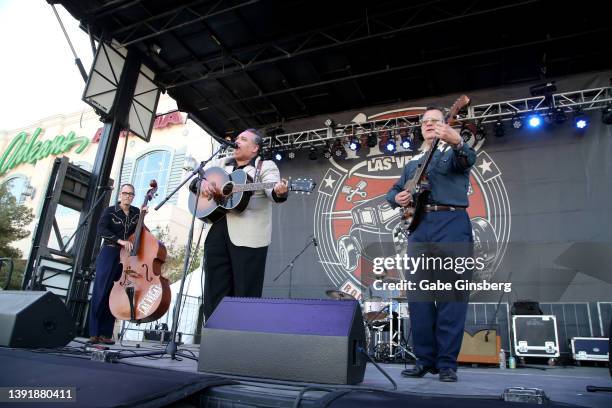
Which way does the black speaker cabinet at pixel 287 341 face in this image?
away from the camera

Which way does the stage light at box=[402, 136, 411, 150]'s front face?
toward the camera

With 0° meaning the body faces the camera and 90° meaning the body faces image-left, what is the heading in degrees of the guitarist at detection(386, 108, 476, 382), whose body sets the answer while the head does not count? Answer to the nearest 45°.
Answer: approximately 45°

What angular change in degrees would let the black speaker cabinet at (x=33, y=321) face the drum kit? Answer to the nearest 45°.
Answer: approximately 45° to its right

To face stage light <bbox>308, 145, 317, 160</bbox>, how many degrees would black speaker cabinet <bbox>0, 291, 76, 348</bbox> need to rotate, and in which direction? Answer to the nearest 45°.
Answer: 0° — it already faces it

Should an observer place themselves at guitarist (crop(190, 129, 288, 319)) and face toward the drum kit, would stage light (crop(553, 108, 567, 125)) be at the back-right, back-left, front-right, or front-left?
front-right

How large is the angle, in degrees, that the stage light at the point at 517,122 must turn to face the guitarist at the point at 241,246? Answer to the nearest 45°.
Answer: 0° — it already faces them

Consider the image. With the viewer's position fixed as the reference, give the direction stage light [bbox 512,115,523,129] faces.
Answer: facing the viewer

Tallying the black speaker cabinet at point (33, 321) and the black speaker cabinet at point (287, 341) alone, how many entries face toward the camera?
0

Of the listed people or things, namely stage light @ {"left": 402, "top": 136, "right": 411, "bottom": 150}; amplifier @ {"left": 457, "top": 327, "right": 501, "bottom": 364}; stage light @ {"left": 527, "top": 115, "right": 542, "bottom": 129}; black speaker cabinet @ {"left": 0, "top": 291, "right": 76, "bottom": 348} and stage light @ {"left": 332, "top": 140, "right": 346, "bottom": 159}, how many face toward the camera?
4

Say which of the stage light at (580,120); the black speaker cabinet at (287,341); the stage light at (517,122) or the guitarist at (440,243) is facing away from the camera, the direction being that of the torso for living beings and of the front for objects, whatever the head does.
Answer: the black speaker cabinet

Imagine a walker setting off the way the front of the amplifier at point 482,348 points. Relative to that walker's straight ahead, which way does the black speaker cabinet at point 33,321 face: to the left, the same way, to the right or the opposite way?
the opposite way

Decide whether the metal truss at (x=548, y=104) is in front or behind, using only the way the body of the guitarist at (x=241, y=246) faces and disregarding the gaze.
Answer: behind

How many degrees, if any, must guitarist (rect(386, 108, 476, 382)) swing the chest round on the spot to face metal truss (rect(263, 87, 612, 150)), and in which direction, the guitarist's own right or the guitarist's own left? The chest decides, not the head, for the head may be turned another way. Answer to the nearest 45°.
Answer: approximately 135° to the guitarist's own right

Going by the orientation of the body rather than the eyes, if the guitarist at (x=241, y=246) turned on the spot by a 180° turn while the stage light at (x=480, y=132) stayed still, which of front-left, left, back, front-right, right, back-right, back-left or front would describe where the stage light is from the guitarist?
front

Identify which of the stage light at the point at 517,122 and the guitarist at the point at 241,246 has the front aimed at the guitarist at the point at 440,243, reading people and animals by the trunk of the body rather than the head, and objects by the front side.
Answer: the stage light

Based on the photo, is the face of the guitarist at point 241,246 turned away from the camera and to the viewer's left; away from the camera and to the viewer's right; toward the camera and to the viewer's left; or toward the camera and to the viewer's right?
toward the camera and to the viewer's left

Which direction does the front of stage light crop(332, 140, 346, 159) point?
toward the camera
